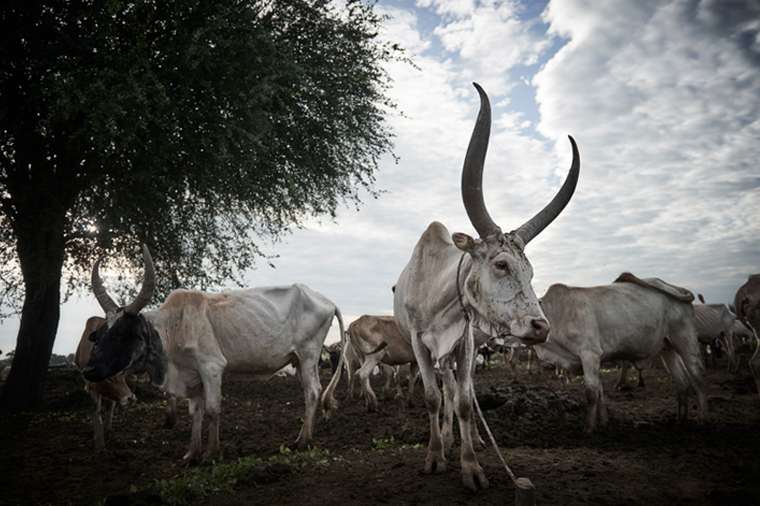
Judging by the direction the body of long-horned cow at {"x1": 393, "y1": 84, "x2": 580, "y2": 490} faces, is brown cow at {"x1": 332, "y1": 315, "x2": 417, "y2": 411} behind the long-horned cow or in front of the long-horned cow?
behind

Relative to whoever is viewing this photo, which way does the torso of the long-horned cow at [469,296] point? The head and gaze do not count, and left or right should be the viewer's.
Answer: facing the viewer and to the right of the viewer
